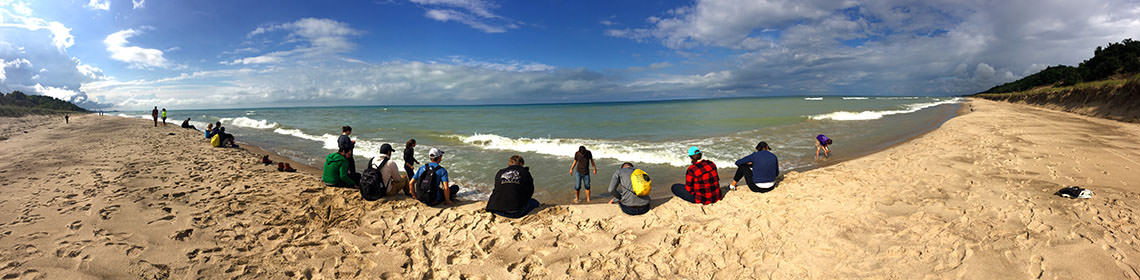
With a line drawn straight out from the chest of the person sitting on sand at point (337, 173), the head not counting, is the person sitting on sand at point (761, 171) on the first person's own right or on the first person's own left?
on the first person's own right

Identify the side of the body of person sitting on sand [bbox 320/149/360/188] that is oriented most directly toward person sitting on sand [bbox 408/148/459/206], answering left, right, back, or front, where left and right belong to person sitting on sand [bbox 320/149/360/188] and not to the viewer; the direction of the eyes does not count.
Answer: right

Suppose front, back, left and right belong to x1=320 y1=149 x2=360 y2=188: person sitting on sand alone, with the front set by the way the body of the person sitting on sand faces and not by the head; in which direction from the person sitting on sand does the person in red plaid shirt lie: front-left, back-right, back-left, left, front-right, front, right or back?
right

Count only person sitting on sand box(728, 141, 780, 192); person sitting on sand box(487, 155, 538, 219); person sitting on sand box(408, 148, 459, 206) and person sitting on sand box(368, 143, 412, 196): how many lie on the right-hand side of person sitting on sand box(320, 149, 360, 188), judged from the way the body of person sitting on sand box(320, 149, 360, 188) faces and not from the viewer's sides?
4

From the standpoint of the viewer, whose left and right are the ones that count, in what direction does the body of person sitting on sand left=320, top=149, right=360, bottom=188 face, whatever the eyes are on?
facing away from the viewer and to the right of the viewer

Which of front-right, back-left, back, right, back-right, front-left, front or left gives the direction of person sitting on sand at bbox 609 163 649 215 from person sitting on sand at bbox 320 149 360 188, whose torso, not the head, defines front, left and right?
right

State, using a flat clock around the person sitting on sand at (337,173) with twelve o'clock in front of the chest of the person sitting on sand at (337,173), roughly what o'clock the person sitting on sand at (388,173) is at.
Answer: the person sitting on sand at (388,173) is roughly at 3 o'clock from the person sitting on sand at (337,173).
